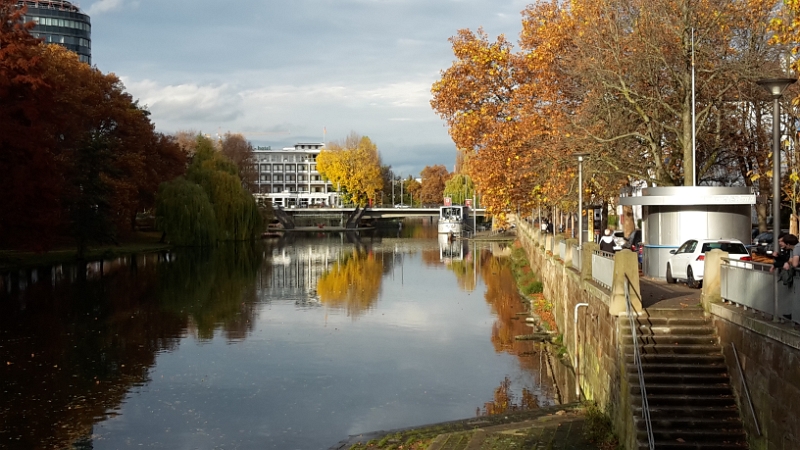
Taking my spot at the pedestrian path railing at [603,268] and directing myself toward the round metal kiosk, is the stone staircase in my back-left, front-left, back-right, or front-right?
back-right

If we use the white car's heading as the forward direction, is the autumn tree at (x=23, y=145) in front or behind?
in front

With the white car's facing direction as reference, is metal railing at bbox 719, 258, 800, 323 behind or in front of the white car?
behind

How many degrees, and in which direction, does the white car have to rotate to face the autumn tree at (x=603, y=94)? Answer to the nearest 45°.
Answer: approximately 45° to its right

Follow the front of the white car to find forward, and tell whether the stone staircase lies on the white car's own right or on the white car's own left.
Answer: on the white car's own left
